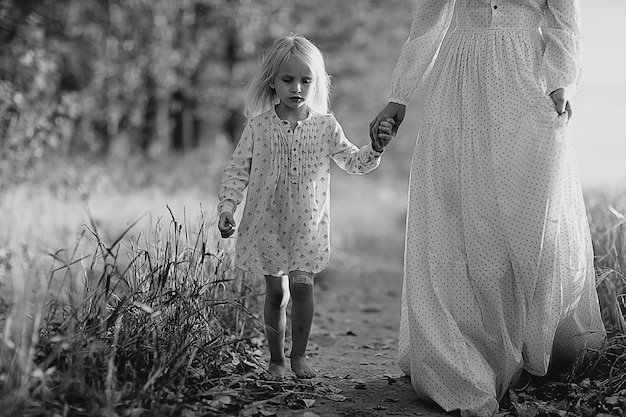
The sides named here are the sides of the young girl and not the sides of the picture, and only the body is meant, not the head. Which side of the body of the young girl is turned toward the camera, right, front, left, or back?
front

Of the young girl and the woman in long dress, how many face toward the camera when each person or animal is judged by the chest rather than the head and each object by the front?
2

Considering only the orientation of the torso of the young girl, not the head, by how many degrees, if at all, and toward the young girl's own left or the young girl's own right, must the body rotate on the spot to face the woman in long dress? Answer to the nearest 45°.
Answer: approximately 90° to the young girl's own left

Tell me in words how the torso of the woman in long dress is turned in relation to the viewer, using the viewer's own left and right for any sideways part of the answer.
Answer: facing the viewer
